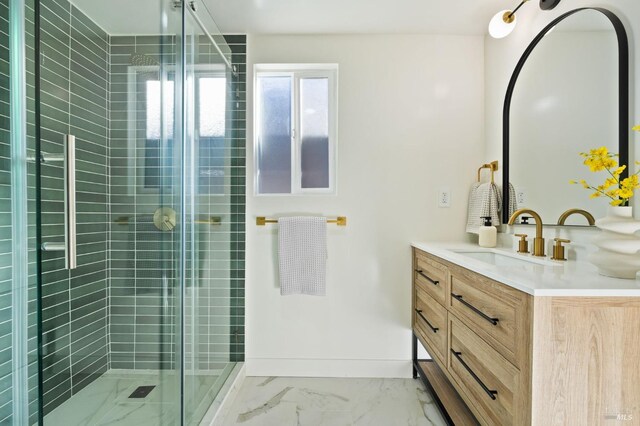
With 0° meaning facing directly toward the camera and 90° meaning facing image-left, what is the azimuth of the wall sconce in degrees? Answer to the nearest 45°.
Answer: approximately 45°

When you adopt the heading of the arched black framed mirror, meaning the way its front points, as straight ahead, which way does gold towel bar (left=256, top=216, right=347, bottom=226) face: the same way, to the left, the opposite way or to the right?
to the left

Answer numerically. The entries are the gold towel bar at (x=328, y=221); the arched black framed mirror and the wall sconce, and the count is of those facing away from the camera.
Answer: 0

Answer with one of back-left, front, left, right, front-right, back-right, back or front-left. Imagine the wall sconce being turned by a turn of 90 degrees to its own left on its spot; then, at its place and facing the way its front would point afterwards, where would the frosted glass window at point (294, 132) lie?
back-right

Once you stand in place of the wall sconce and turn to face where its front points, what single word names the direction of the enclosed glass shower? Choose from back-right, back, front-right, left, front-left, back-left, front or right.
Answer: front

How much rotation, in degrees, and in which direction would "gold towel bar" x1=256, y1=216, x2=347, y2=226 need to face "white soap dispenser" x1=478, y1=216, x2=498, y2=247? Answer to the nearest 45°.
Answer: approximately 90° to its left

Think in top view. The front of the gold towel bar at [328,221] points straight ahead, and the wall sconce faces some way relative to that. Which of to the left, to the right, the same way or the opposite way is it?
to the right

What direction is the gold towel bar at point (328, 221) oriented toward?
toward the camera

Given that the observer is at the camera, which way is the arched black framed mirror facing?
facing the viewer and to the left of the viewer

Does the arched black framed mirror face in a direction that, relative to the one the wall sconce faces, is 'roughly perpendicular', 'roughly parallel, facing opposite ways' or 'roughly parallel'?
roughly parallel

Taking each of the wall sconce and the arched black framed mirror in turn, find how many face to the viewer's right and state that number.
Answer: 0
